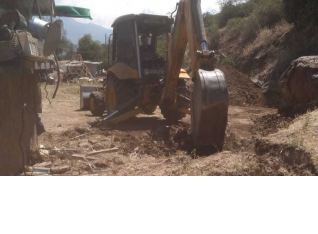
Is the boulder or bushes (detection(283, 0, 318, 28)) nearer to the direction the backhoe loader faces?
the bushes

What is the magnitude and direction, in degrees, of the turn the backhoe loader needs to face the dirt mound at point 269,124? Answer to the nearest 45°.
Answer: approximately 135° to its right

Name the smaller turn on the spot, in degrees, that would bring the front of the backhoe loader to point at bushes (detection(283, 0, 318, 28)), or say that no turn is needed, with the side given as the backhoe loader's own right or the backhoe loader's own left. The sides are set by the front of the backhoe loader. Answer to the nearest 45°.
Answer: approximately 90° to the backhoe loader's own right

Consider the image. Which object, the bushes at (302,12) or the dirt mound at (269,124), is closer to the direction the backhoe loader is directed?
the bushes

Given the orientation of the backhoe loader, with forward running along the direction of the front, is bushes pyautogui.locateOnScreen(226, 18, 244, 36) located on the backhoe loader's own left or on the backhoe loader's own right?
on the backhoe loader's own right

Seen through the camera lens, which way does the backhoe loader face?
facing away from the viewer and to the left of the viewer

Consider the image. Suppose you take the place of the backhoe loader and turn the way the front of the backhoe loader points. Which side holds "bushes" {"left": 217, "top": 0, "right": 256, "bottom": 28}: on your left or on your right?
on your right

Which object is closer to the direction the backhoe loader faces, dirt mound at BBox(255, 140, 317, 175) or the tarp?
the tarp

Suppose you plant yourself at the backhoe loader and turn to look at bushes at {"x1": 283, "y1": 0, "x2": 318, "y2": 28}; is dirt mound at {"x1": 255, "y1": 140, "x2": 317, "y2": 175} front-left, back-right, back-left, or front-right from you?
back-right
